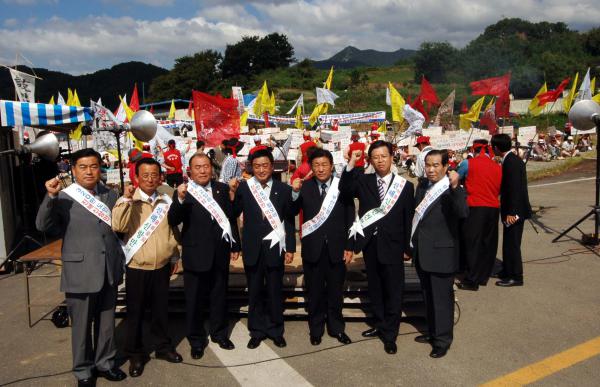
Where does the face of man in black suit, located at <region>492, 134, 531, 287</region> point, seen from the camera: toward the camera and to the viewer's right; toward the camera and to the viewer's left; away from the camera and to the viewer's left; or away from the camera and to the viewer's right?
away from the camera and to the viewer's left

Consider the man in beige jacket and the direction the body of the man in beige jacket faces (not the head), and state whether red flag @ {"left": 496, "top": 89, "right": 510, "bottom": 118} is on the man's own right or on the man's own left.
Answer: on the man's own left

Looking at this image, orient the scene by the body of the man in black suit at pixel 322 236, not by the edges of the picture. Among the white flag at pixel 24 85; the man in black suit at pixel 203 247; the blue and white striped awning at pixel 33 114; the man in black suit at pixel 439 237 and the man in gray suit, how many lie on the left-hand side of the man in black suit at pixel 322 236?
1

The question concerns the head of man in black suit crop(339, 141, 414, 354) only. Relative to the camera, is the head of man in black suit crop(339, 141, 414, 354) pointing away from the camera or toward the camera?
toward the camera

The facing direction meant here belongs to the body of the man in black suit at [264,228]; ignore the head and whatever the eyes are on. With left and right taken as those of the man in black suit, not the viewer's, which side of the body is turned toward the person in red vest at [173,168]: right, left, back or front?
back

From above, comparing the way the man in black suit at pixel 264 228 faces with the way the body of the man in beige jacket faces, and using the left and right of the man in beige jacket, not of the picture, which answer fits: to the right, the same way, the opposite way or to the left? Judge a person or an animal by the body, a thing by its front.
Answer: the same way

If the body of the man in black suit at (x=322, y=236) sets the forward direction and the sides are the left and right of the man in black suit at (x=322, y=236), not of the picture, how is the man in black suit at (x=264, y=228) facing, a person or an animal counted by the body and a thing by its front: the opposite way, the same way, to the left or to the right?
the same way

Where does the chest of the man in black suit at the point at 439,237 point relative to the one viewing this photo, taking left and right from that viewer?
facing the viewer and to the left of the viewer

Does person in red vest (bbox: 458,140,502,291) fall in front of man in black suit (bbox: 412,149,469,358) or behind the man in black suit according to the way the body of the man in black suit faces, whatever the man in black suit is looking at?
behind

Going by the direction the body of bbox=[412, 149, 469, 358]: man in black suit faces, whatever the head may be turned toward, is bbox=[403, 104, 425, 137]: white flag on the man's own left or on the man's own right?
on the man's own right

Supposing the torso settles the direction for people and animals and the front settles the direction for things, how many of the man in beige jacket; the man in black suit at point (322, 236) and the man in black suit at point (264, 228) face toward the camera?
3

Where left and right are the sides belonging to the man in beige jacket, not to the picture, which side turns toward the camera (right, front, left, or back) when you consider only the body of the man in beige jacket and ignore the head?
front

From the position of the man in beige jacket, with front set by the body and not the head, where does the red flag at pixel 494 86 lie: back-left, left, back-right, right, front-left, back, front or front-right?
back-left

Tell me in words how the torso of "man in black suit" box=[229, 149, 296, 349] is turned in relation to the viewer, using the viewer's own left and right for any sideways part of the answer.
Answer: facing the viewer

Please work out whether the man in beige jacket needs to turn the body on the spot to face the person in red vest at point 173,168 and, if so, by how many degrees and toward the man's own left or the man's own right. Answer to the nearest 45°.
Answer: approximately 180°

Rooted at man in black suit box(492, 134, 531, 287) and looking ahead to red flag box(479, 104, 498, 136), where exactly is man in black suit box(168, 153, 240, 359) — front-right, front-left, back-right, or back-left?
back-left
